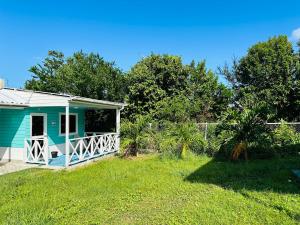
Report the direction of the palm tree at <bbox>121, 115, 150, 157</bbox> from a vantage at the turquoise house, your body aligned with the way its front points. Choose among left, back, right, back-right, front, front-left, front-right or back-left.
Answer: front-left

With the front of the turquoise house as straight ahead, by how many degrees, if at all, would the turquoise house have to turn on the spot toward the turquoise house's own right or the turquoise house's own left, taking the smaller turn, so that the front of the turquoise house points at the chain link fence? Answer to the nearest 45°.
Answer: approximately 45° to the turquoise house's own left

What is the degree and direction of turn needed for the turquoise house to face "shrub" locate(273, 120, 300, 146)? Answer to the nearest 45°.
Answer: approximately 45° to its left

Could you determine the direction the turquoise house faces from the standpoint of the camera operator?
facing the viewer and to the right of the viewer

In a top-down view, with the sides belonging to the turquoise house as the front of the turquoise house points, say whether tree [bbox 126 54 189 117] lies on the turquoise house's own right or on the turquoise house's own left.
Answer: on the turquoise house's own left

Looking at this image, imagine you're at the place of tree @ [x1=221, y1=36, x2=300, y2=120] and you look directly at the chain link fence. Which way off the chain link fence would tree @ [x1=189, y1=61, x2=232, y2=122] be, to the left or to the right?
right
